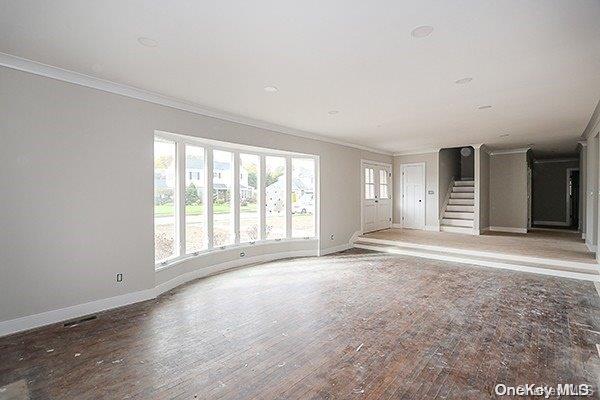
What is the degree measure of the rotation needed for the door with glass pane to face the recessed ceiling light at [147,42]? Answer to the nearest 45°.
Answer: approximately 45° to its right

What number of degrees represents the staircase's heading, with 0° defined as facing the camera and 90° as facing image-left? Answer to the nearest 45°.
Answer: approximately 0°

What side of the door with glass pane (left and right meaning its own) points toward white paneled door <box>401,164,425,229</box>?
left

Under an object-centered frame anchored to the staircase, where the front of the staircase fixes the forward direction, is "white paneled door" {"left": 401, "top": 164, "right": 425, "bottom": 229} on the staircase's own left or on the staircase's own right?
on the staircase's own right

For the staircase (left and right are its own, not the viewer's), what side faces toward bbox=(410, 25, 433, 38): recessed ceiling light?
front

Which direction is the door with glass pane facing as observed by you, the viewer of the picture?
facing the viewer and to the right of the viewer
